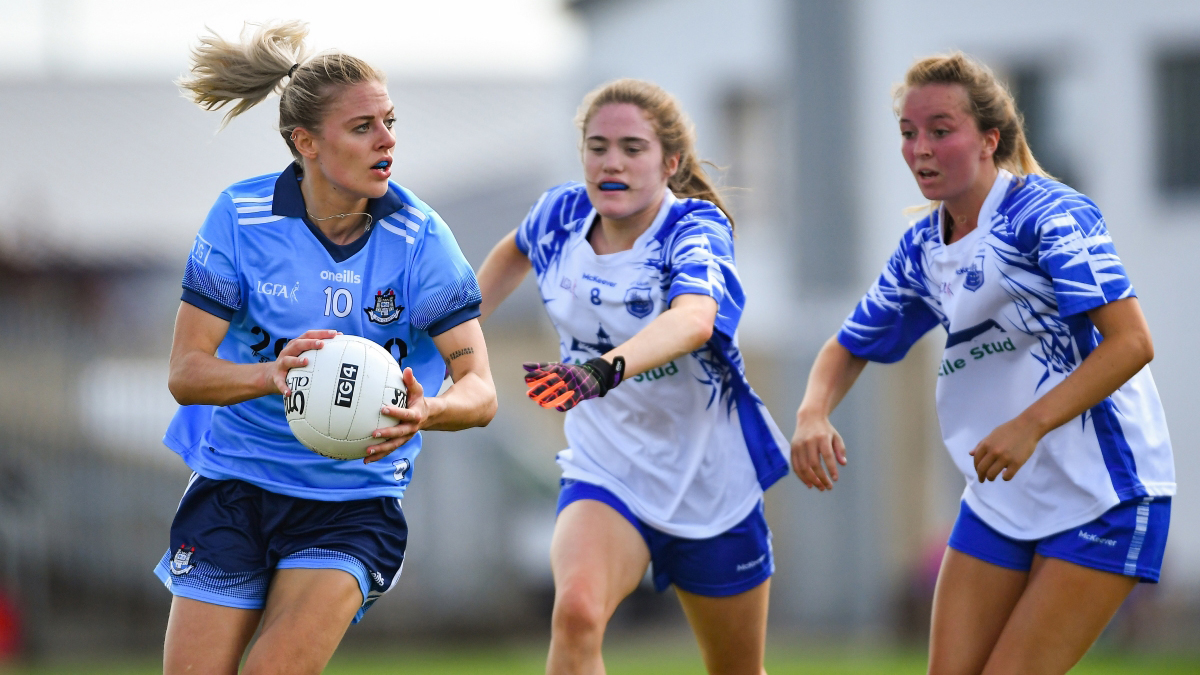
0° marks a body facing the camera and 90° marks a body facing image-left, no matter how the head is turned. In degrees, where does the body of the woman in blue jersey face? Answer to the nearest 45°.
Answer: approximately 0°

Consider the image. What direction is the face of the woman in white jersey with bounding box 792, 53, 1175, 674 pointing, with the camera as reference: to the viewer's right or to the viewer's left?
to the viewer's left

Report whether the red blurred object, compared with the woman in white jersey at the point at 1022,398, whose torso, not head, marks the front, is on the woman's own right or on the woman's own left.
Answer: on the woman's own right

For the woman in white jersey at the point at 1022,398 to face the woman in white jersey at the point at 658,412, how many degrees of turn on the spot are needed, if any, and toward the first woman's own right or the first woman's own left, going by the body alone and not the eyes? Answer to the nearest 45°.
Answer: approximately 45° to the first woman's own right

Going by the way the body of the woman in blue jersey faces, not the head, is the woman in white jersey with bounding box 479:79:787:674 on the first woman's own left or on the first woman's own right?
on the first woman's own left

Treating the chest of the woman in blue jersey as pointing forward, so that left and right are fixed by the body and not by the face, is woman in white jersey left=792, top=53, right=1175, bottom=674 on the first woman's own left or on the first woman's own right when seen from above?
on the first woman's own left

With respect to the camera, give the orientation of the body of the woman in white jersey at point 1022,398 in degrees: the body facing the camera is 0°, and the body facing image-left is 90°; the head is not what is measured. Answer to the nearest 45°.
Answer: approximately 45°
